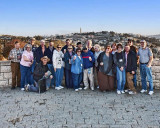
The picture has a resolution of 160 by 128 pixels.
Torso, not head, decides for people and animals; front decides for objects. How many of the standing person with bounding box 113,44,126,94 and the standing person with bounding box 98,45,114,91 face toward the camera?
2

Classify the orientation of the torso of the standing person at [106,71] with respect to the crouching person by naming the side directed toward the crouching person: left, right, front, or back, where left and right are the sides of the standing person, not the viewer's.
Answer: right

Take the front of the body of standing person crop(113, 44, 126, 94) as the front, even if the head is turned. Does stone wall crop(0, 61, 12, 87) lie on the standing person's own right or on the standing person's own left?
on the standing person's own right

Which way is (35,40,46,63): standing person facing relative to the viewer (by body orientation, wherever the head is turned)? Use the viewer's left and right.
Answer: facing the viewer and to the right of the viewer

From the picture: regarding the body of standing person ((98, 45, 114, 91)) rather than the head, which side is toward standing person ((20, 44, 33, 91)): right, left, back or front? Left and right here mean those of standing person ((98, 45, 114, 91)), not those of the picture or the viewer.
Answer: right

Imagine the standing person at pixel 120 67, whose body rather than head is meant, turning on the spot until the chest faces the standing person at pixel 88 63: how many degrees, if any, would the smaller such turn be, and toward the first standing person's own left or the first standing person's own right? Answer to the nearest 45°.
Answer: approximately 90° to the first standing person's own right

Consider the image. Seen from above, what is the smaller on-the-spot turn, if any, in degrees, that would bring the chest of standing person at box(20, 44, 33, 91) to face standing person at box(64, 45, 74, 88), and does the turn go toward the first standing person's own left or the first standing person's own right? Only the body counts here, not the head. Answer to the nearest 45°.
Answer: approximately 45° to the first standing person's own left

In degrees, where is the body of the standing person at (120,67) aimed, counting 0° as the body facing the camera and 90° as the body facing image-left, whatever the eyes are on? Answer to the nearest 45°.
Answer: approximately 0°

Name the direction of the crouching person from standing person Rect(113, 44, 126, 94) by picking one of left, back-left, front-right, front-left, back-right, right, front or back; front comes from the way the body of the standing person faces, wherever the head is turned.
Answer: right
